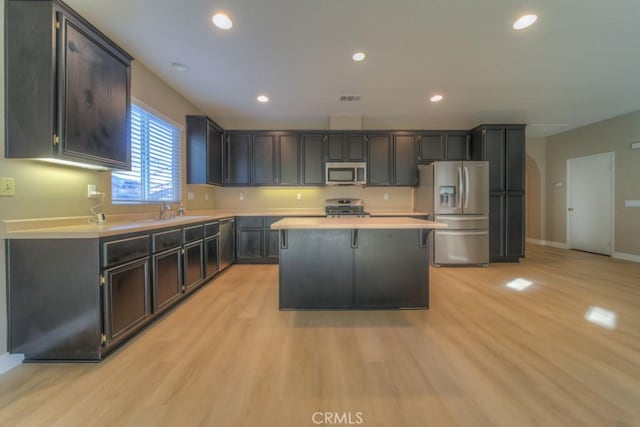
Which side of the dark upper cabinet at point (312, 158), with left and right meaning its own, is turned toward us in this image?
front

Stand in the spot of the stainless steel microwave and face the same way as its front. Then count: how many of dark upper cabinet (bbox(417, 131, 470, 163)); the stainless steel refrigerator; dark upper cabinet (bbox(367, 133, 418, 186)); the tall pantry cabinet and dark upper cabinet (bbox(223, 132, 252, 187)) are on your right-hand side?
1

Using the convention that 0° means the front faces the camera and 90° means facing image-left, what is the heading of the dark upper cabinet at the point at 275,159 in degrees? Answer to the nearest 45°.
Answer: approximately 0°

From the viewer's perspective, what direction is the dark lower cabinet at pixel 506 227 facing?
toward the camera

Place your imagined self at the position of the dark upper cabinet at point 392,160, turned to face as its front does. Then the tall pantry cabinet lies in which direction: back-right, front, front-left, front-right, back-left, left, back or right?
left

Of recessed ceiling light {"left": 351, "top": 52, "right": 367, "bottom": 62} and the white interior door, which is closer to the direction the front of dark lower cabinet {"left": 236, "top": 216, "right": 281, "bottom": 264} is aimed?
the recessed ceiling light

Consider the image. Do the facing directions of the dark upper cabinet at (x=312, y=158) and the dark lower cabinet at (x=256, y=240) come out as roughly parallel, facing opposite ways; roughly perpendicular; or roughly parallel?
roughly parallel

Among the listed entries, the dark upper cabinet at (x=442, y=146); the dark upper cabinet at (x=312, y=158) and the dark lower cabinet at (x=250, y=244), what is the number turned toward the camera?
3

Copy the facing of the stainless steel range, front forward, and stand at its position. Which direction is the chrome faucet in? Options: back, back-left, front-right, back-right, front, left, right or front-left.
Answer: front-right

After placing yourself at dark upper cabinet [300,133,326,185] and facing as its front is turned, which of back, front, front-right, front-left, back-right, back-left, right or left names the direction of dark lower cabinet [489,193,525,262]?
left

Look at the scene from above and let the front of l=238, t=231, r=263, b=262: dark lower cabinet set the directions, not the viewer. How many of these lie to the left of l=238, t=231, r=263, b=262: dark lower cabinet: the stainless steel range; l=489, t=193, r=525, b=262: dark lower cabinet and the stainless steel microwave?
3

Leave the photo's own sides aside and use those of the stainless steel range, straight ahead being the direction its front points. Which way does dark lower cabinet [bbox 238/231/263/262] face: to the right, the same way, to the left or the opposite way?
the same way

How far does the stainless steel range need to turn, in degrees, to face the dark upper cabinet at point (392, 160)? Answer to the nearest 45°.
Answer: approximately 90° to its left

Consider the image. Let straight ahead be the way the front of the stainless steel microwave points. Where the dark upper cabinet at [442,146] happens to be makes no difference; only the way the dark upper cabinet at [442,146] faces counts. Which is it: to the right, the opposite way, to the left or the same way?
the same way

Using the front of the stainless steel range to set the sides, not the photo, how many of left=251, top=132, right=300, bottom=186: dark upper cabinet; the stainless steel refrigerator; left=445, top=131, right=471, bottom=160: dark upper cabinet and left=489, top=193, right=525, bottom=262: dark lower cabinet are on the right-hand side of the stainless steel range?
1

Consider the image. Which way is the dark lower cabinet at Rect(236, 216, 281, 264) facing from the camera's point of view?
toward the camera

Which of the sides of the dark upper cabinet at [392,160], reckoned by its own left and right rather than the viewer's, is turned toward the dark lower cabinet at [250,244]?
right

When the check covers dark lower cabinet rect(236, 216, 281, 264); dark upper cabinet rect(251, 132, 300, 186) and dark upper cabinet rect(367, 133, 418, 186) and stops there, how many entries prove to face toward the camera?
3

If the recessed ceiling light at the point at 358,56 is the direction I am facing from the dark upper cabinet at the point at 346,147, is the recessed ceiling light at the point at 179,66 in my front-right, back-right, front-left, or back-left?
front-right
